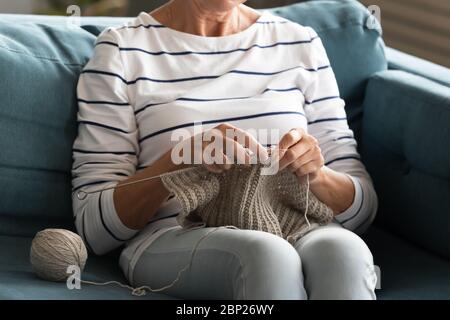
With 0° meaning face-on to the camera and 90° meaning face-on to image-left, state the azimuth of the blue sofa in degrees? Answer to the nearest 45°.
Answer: approximately 0°
